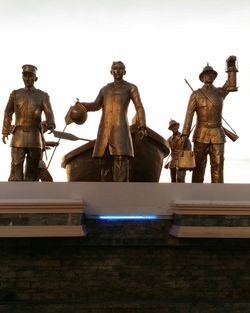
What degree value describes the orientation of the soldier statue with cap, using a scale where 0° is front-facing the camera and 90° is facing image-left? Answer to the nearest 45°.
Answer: approximately 0°

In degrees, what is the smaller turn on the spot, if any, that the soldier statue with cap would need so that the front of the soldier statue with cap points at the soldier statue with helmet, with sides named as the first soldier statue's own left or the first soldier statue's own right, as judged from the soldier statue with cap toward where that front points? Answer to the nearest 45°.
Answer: approximately 90° to the first soldier statue's own left

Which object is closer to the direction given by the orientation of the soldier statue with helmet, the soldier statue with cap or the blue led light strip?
the blue led light strip

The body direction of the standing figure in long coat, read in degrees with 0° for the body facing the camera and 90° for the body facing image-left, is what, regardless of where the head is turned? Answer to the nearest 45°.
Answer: approximately 0°

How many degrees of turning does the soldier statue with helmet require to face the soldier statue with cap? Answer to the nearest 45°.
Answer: approximately 90° to its right

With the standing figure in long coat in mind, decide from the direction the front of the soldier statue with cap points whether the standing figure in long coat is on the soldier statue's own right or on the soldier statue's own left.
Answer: on the soldier statue's own left
